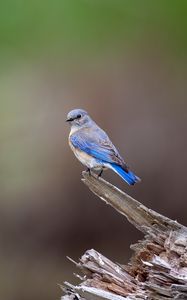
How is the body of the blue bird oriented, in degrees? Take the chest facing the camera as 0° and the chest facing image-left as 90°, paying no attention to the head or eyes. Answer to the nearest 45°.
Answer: approximately 90°
